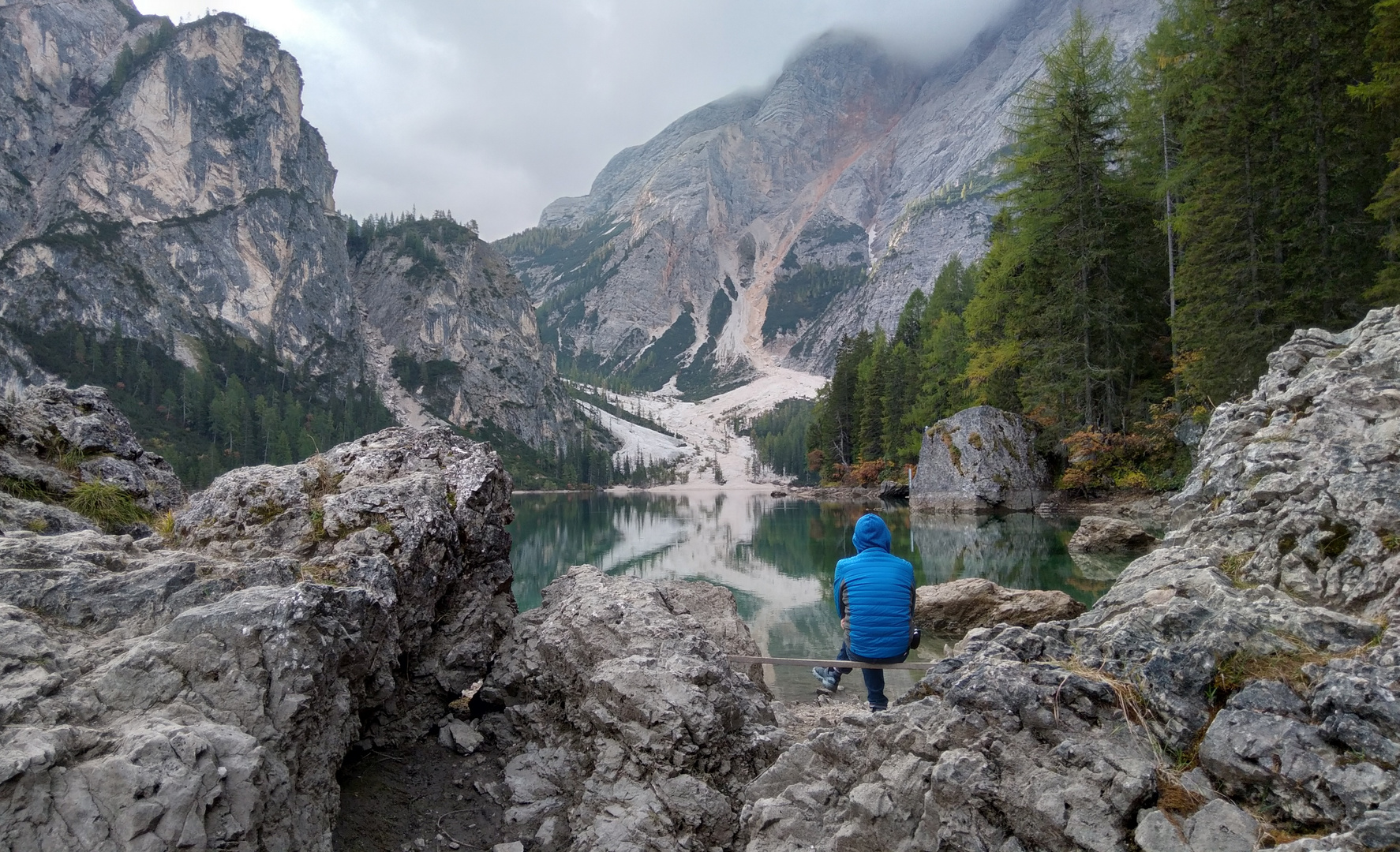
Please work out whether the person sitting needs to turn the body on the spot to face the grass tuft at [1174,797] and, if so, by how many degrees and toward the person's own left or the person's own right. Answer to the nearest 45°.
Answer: approximately 180°

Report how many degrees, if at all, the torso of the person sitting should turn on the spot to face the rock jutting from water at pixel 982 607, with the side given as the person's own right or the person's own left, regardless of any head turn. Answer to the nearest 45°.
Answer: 0° — they already face it

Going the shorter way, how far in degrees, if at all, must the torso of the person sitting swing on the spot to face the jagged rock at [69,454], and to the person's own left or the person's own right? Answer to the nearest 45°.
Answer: approximately 90° to the person's own left

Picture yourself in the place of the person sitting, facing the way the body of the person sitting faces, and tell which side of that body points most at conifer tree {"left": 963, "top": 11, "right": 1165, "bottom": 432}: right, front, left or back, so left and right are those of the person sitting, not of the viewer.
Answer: front

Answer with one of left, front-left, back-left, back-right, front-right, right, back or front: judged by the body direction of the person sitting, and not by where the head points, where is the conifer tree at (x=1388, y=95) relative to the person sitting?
front-right

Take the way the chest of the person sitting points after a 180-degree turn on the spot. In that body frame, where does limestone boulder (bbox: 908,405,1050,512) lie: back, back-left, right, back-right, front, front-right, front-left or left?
back

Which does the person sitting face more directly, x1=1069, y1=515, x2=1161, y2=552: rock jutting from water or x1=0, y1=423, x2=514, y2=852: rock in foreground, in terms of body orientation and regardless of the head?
the rock jutting from water

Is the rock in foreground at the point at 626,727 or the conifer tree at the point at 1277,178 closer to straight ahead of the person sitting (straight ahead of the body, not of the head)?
the conifer tree

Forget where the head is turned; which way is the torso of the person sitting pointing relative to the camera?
away from the camera

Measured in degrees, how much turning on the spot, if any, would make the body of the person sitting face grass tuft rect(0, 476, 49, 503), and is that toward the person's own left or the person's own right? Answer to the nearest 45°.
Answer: approximately 90° to the person's own left

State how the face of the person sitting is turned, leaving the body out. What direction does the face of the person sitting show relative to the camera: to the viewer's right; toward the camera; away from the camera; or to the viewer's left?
away from the camera

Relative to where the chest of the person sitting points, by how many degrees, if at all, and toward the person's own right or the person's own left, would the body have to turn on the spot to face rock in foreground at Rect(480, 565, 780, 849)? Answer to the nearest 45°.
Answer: approximately 135° to the person's own left

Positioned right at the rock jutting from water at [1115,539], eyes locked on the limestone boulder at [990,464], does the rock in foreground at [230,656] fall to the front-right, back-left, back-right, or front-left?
back-left

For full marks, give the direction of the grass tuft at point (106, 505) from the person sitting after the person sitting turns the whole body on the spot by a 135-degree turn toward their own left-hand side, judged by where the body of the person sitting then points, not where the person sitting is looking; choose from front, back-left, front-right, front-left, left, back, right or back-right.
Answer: front-right

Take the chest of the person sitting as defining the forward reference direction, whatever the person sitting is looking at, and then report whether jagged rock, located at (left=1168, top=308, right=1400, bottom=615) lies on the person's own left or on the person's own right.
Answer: on the person's own right
